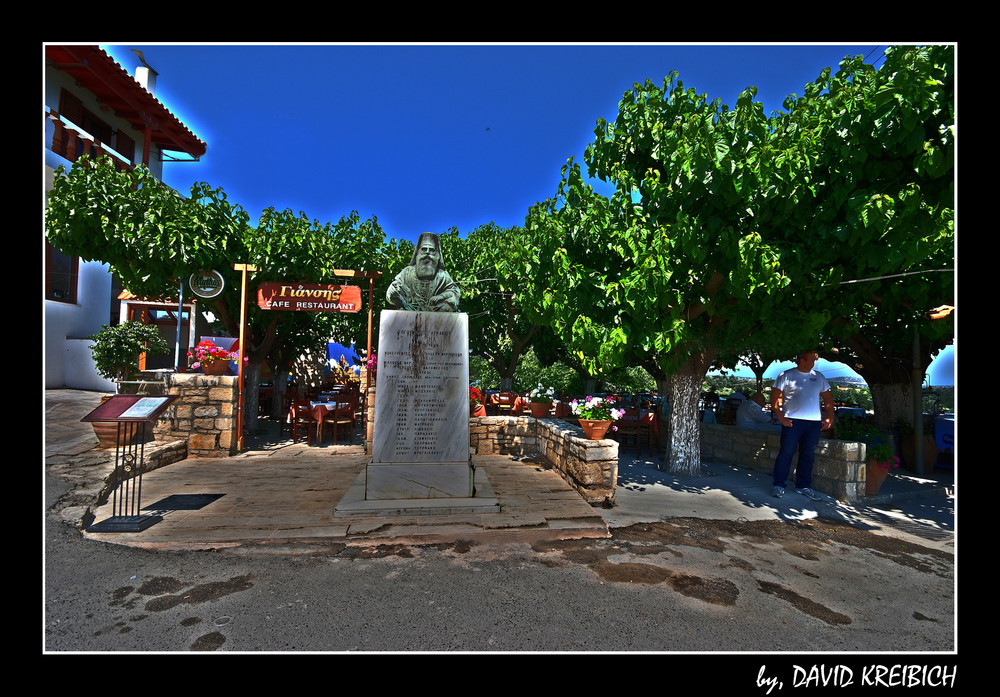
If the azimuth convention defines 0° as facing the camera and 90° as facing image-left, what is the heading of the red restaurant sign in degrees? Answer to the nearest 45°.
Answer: approximately 0°

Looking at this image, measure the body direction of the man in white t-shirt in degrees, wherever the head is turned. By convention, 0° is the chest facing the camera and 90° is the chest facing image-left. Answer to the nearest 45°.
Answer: approximately 0°

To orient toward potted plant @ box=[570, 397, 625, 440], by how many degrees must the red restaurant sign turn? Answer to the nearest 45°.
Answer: approximately 45° to its left

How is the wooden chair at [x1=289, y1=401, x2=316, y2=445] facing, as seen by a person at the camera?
facing away from the viewer and to the right of the viewer

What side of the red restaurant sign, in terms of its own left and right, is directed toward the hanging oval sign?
right
